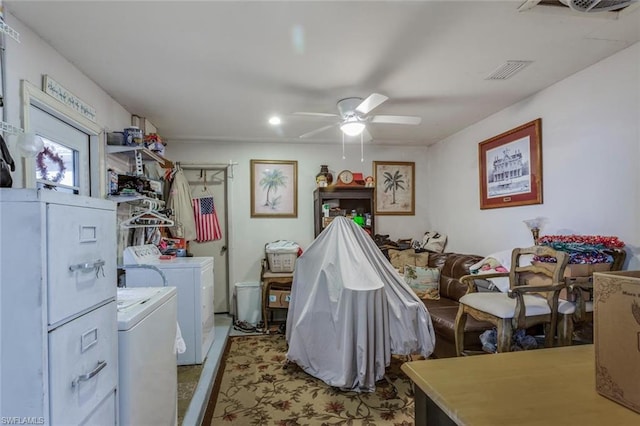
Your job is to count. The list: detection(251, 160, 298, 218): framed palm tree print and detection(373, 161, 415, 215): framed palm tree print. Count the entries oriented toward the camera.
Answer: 2

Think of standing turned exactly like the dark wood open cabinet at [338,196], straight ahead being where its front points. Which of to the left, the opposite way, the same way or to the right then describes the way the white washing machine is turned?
to the left

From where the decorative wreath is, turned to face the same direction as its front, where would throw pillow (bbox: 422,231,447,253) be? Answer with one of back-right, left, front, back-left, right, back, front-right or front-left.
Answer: front-left

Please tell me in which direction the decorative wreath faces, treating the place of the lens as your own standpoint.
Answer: facing the viewer and to the right of the viewer

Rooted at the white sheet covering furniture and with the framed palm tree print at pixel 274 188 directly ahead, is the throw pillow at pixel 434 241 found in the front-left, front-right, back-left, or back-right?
front-right

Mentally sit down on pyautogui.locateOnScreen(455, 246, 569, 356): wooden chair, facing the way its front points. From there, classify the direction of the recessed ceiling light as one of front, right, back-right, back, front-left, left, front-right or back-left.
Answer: front-right

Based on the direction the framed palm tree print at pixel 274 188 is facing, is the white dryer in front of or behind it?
in front

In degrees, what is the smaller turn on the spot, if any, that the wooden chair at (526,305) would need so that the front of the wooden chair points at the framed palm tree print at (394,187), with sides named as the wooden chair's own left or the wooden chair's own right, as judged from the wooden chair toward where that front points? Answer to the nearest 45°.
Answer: approximately 90° to the wooden chair's own right

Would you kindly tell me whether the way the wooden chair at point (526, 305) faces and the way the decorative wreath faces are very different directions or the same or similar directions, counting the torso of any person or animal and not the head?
very different directions

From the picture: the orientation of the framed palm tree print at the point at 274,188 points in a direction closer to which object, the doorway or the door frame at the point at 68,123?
the door frame

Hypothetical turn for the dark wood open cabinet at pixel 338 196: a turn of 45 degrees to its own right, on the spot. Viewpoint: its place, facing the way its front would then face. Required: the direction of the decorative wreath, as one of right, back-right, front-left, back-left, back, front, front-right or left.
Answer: front

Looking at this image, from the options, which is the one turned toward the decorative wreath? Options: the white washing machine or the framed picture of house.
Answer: the framed picture of house

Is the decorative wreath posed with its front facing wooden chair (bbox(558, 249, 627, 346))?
yes

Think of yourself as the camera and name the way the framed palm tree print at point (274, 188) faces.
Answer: facing the viewer

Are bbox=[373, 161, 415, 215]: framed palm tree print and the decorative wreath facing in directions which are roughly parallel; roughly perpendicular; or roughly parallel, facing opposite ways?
roughly perpendicular

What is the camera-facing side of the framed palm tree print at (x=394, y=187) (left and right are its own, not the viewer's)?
front

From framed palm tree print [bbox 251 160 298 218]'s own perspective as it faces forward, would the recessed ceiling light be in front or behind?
in front

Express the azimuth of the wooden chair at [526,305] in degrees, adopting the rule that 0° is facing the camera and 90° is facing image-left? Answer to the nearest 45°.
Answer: approximately 45°

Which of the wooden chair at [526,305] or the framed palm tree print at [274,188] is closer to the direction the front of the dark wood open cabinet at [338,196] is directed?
the wooden chair

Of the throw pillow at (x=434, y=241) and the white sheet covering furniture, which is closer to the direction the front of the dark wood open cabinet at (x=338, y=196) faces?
the white sheet covering furniture

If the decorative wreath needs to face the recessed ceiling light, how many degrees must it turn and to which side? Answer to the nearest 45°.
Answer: approximately 45° to its left
